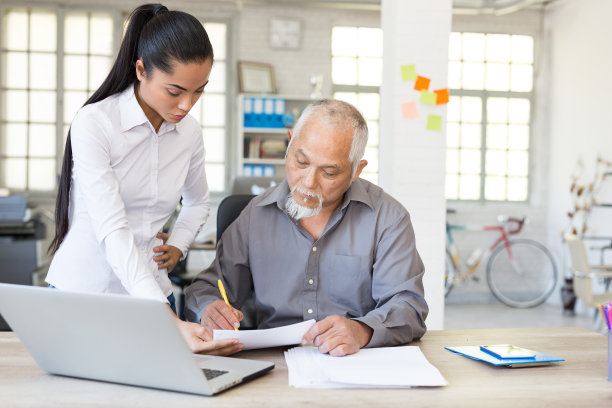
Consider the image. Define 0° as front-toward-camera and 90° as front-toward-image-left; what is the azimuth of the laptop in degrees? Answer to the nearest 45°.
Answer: approximately 225°

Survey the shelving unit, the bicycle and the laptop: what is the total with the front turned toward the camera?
1

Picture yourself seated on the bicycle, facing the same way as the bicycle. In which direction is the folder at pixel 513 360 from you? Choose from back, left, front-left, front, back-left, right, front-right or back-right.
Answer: right

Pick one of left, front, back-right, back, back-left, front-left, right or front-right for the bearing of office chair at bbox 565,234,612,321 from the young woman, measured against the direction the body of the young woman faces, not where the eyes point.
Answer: left

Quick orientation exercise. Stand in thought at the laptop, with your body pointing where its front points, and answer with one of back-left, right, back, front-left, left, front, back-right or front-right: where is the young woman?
front-left

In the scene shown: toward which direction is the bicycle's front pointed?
to the viewer's right

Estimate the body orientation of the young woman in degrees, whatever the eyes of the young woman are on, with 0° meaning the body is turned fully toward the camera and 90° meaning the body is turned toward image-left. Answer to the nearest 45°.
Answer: approximately 315°

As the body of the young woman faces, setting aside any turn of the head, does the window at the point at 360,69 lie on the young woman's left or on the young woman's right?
on the young woman's left

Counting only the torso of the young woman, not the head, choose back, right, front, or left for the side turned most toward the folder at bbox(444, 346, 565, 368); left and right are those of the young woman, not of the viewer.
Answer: front

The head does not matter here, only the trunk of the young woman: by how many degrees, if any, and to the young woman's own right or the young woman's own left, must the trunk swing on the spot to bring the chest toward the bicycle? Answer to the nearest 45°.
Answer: approximately 90° to the young woman's own left

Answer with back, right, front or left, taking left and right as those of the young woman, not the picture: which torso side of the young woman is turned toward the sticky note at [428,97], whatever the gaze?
left

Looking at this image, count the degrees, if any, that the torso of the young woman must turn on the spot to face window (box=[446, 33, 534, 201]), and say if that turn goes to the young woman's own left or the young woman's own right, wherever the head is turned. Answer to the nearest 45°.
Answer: approximately 90° to the young woman's own left

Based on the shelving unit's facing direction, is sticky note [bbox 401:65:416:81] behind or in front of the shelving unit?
in front

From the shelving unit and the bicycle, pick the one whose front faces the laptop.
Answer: the shelving unit

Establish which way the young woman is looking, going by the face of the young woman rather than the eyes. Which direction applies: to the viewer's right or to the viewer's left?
to the viewer's right

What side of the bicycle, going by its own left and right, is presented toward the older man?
right
